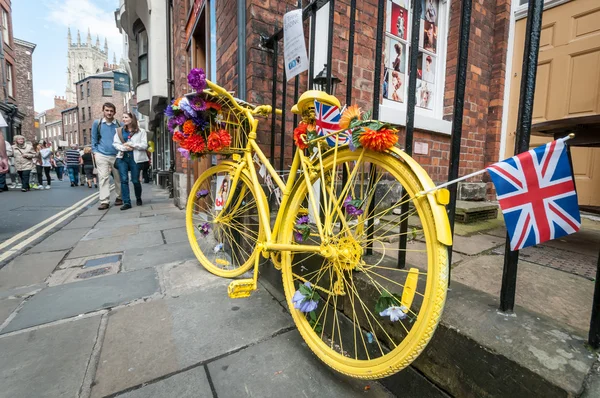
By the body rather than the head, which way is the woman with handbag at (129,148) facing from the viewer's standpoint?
toward the camera

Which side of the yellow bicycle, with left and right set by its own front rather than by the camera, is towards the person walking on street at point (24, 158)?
front

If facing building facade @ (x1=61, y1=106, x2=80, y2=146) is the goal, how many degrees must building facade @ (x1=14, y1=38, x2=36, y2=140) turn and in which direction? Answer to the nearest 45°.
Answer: approximately 135° to its left

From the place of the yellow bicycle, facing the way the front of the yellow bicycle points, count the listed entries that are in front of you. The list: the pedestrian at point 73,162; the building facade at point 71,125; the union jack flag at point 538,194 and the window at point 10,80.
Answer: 3

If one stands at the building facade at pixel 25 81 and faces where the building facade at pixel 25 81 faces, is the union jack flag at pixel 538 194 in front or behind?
in front

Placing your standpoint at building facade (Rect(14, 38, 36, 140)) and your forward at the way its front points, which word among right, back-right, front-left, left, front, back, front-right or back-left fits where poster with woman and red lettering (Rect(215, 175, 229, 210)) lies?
front-right

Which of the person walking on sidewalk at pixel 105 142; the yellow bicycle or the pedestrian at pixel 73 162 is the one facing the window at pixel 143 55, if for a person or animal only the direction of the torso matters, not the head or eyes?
the yellow bicycle

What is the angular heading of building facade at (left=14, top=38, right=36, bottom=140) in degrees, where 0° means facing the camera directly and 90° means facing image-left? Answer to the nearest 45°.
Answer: approximately 315°

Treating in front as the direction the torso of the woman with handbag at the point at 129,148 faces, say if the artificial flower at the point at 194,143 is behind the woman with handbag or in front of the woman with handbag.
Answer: in front

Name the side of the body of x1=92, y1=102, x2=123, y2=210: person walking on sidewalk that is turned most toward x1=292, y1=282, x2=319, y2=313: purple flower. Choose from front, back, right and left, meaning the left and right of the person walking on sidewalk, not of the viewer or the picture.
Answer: front

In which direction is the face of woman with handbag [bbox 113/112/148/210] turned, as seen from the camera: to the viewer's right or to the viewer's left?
to the viewer's left

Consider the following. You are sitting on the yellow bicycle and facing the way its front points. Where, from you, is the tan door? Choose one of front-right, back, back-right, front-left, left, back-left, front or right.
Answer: right
